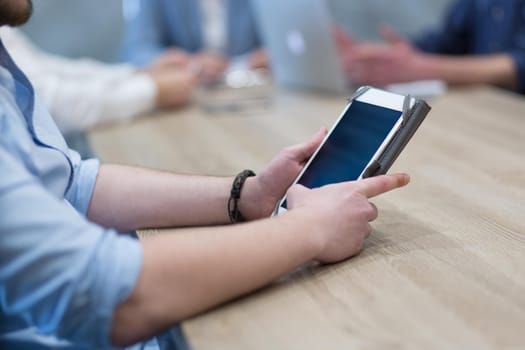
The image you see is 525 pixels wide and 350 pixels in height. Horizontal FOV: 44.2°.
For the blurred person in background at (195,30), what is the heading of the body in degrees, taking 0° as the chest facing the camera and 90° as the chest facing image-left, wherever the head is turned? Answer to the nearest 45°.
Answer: approximately 0°

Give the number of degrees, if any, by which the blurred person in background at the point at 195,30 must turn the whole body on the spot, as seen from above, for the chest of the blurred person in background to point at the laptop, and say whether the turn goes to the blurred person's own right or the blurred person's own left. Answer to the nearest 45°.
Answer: approximately 45° to the blurred person's own left

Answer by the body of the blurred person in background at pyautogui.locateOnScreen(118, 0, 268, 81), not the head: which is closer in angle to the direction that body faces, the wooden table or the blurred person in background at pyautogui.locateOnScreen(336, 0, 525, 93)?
the wooden table

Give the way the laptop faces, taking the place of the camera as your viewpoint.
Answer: facing away from the viewer and to the right of the viewer

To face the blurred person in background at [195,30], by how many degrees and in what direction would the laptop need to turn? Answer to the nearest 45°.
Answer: approximately 90° to its left

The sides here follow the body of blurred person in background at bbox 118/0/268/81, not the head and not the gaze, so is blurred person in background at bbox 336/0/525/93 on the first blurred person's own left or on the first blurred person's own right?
on the first blurred person's own left

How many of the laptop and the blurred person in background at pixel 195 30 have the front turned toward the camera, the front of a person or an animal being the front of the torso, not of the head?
1
